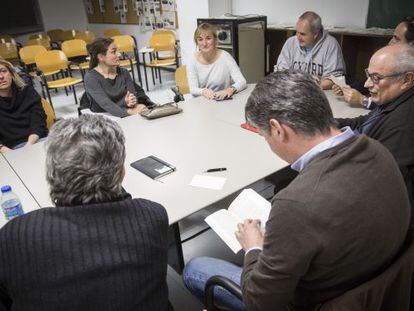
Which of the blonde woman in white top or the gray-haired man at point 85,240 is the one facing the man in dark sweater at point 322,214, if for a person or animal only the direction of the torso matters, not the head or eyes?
the blonde woman in white top

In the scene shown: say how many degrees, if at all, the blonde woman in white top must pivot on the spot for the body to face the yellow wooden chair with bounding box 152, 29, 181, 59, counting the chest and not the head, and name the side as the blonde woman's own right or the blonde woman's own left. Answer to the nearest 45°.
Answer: approximately 180°

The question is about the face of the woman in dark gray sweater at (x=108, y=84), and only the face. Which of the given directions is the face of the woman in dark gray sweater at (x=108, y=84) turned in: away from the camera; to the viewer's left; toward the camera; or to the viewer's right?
to the viewer's right

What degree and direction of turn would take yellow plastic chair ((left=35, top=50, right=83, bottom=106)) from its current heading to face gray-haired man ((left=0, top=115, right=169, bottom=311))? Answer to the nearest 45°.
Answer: approximately 45° to its right

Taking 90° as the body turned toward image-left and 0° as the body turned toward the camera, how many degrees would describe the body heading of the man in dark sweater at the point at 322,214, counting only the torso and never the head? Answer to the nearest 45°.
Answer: approximately 135°

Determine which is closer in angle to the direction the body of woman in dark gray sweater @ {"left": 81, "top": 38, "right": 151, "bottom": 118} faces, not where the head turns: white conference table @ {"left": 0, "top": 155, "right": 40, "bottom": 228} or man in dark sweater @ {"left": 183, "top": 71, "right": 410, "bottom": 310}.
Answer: the man in dark sweater

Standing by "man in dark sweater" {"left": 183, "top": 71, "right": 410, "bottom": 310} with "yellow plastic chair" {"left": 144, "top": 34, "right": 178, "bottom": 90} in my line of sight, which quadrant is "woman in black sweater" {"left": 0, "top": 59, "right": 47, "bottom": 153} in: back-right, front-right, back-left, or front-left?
front-left

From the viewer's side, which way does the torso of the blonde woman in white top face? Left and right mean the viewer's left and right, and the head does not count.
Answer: facing the viewer

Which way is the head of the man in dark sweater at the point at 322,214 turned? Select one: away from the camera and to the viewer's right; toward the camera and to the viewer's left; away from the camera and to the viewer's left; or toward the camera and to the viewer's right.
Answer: away from the camera and to the viewer's left

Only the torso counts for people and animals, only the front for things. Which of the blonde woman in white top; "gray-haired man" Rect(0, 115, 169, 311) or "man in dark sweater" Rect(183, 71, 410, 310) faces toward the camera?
the blonde woman in white top

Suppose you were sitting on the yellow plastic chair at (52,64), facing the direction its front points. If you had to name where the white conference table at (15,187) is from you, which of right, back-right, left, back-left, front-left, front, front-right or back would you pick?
front-right

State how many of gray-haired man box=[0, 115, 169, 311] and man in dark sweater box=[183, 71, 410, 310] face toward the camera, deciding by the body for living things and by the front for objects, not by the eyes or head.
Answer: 0

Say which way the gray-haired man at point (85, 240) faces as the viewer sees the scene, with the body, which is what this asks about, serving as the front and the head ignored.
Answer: away from the camera

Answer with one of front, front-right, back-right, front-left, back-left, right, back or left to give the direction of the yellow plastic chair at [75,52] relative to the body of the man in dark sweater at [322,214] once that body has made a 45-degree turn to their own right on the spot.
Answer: front-left

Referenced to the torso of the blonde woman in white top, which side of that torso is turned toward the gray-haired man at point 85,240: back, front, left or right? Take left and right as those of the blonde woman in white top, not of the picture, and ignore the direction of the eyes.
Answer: front
